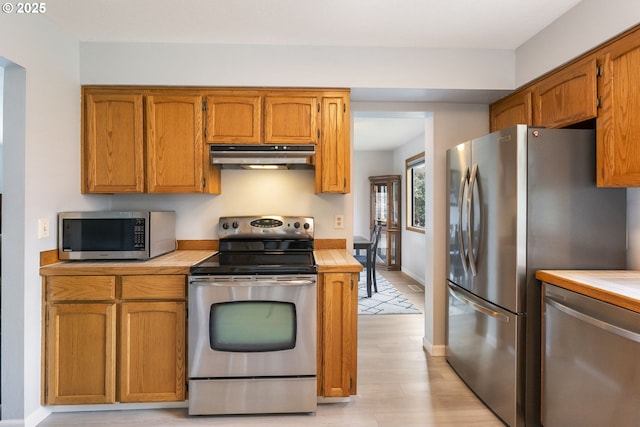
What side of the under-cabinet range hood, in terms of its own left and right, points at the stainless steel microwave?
right

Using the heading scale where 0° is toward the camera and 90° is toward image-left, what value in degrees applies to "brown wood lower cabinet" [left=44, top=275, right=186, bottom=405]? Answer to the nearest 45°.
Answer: approximately 0°

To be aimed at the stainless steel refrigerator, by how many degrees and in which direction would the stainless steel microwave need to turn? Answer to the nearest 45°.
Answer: approximately 45° to its left

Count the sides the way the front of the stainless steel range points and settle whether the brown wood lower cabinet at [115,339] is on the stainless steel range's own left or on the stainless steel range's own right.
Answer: on the stainless steel range's own right

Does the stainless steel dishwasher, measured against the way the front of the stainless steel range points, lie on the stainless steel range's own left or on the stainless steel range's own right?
on the stainless steel range's own left

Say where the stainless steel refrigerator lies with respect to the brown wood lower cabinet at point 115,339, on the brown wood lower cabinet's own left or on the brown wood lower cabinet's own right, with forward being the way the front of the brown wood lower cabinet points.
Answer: on the brown wood lower cabinet's own left

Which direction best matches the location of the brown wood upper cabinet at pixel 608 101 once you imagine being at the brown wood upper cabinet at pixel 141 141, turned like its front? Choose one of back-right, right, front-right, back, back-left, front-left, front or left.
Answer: front-left

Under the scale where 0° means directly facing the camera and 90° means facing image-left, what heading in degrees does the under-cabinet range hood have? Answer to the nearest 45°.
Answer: approximately 0°
